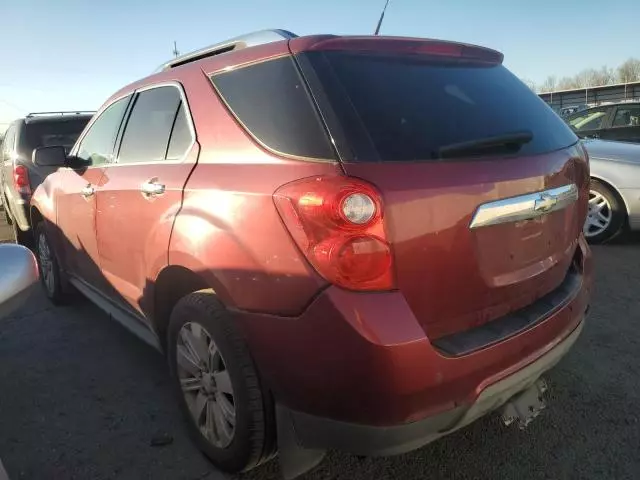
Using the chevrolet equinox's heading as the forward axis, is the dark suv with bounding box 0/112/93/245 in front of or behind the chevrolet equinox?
in front

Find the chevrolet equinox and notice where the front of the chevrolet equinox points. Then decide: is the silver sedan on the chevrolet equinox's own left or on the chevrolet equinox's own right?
on the chevrolet equinox's own right

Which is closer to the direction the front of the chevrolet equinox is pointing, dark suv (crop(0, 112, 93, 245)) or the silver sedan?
the dark suv

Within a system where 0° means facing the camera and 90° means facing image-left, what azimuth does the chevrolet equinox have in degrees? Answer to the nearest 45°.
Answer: approximately 135°

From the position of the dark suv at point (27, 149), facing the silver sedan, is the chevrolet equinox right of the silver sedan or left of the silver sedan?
right

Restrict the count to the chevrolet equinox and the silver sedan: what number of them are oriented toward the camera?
0
